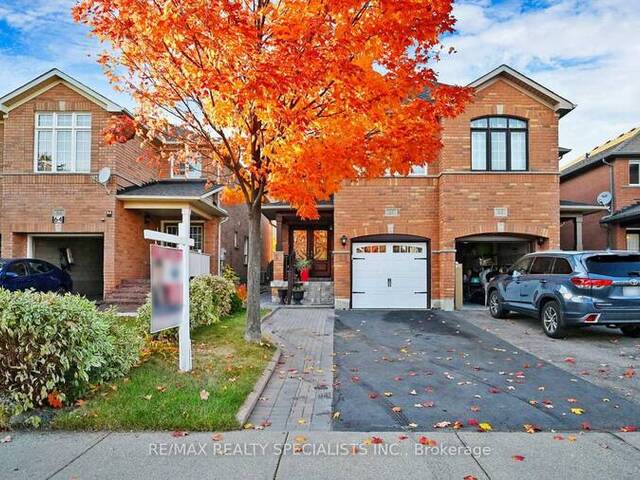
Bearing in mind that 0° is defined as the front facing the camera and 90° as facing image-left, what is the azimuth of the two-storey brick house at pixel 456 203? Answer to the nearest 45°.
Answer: approximately 0°

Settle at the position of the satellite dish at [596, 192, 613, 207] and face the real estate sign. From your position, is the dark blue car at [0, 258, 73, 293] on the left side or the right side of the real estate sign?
right

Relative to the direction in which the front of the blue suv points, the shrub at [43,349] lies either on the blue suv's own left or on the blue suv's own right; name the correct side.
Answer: on the blue suv's own left

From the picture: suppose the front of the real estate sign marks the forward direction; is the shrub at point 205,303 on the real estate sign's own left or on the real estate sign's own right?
on the real estate sign's own left

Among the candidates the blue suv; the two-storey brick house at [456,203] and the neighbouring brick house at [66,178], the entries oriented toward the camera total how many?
2
